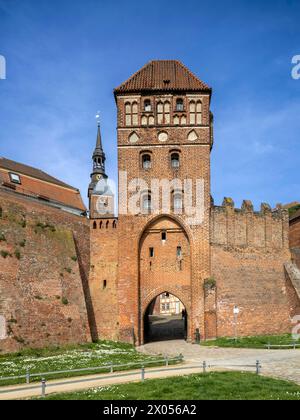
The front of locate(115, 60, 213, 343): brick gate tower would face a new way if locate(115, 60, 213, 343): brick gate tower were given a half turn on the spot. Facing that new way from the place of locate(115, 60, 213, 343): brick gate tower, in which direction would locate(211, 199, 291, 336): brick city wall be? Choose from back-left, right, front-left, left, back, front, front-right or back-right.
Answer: right

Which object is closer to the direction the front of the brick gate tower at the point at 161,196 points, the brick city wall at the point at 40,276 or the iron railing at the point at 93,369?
the iron railing

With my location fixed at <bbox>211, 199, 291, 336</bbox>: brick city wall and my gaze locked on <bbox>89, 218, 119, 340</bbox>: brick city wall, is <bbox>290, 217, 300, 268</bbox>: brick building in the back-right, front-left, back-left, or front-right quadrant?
back-right

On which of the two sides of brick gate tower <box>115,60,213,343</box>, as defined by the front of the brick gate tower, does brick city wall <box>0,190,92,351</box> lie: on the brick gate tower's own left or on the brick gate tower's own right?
on the brick gate tower's own right

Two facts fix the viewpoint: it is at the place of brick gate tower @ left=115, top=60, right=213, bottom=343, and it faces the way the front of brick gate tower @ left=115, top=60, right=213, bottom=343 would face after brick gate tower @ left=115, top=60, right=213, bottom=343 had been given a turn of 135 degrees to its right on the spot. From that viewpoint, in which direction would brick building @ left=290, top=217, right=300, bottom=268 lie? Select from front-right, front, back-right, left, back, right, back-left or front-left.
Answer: right

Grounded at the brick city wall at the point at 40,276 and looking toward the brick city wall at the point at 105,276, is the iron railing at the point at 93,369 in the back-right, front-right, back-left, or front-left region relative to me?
back-right

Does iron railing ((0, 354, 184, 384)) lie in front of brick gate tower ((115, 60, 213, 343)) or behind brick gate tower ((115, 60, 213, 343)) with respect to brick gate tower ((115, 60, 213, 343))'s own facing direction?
in front

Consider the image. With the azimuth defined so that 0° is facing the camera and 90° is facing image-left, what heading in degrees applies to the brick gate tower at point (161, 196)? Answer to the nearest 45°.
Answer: approximately 0°
